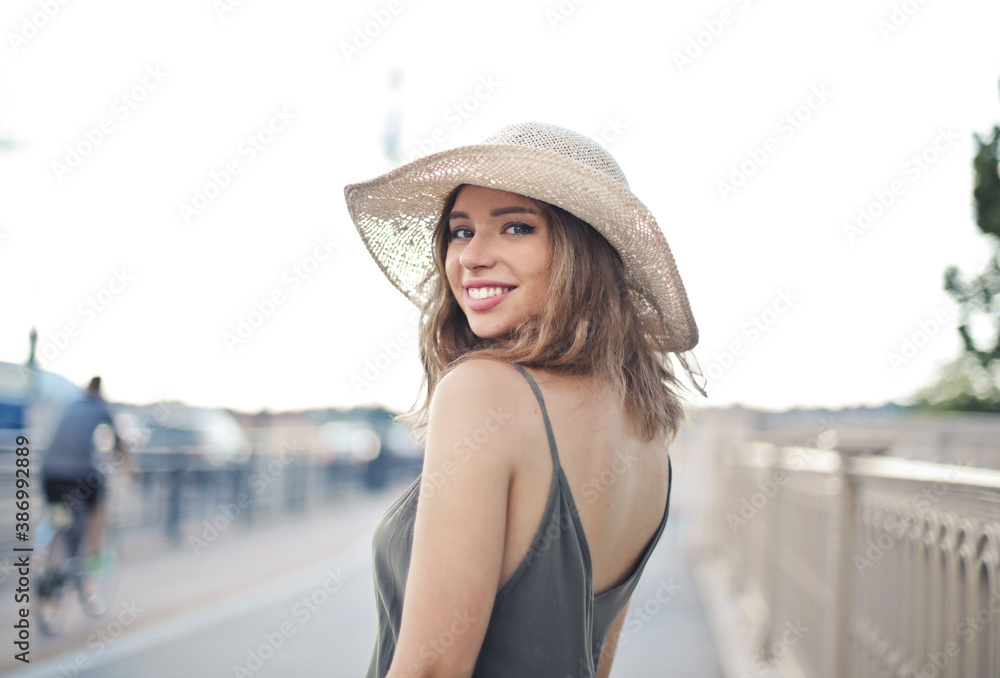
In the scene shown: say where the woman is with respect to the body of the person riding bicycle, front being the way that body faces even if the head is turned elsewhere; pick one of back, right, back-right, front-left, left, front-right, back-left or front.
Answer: back-right

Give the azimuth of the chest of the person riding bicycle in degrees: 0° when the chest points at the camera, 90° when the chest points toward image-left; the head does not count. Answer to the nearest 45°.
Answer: approximately 225°

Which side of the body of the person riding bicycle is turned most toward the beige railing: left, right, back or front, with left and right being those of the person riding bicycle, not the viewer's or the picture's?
right

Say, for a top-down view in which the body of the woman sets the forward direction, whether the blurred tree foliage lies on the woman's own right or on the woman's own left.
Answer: on the woman's own right

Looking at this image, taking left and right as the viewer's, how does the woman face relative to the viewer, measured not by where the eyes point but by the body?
facing away from the viewer and to the left of the viewer

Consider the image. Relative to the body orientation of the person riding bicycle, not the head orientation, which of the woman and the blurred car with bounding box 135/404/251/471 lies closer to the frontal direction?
the blurred car

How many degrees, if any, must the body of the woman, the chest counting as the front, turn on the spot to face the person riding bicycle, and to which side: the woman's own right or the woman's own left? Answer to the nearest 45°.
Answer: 0° — they already face them
